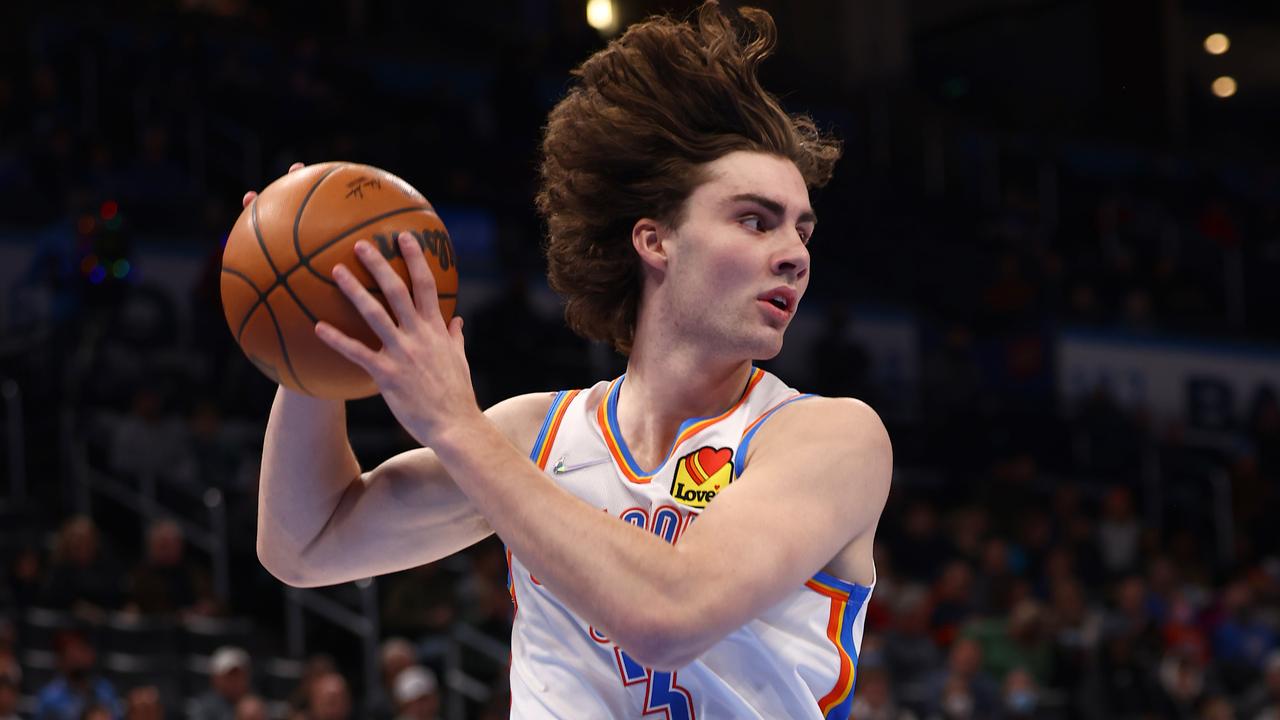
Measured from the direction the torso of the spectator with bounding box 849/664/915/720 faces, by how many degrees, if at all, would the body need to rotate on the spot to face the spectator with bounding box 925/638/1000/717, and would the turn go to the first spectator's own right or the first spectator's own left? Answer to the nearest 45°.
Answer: approximately 135° to the first spectator's own left

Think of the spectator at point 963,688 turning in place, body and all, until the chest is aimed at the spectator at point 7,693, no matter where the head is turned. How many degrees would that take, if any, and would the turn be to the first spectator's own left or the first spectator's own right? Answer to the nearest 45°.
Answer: approximately 45° to the first spectator's own right

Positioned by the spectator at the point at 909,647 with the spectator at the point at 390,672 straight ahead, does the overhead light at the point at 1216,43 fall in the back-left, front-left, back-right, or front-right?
back-right

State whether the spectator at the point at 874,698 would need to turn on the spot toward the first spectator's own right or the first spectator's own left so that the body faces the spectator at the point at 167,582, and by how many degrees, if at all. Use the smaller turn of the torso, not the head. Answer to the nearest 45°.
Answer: approximately 90° to the first spectator's own right

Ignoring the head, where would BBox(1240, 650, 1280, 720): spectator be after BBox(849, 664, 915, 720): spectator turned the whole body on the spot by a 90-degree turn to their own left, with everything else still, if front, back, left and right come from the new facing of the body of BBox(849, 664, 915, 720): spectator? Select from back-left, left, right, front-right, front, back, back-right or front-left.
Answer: front-left

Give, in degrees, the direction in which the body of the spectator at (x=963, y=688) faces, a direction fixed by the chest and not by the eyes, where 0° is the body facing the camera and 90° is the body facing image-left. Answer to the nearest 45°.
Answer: approximately 0°

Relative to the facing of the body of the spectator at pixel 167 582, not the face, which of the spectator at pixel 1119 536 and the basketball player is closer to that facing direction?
the basketball player

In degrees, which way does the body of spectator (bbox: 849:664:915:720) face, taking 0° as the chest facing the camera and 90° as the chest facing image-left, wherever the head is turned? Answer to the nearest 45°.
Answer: approximately 0°

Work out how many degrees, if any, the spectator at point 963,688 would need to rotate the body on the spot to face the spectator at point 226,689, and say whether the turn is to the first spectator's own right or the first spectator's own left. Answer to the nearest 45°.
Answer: approximately 45° to the first spectator's own right
